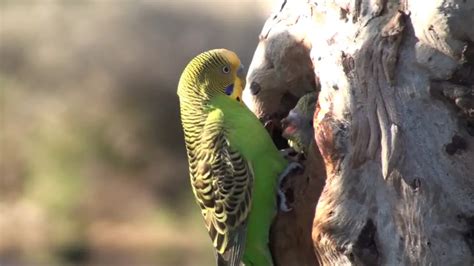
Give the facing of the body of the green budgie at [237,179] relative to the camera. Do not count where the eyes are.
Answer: to the viewer's right
